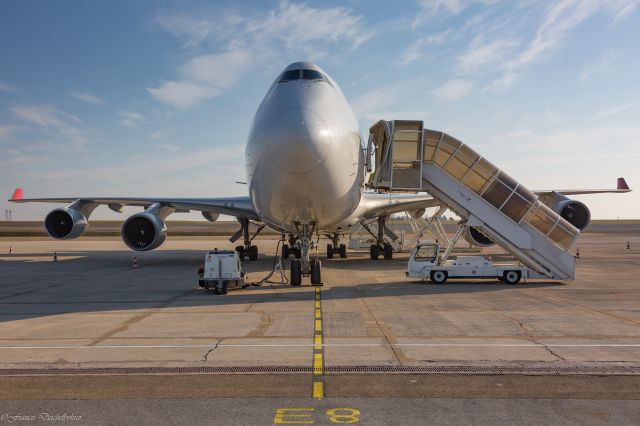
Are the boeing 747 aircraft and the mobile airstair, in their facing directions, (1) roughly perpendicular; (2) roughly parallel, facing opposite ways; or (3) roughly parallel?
roughly perpendicular

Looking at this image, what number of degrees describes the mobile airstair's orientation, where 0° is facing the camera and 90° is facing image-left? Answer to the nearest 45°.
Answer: approximately 90°

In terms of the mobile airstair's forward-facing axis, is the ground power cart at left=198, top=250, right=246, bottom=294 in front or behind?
in front

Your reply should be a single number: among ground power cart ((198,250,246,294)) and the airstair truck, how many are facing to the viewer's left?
1

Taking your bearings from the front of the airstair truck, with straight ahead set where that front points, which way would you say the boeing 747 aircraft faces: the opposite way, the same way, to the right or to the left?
to the left

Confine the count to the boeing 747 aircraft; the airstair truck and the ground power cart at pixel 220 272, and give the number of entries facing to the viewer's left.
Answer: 1

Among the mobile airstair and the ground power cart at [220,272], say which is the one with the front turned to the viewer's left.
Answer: the mobile airstair

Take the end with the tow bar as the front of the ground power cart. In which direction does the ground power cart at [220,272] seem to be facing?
toward the camera

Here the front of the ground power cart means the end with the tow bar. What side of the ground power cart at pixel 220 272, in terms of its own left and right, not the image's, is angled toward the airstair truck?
left

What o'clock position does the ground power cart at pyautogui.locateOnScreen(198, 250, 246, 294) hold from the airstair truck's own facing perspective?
The ground power cart is roughly at 11 o'clock from the airstair truck.

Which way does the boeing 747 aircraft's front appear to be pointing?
toward the camera

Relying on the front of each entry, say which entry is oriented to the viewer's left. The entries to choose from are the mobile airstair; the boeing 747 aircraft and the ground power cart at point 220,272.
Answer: the mobile airstair
